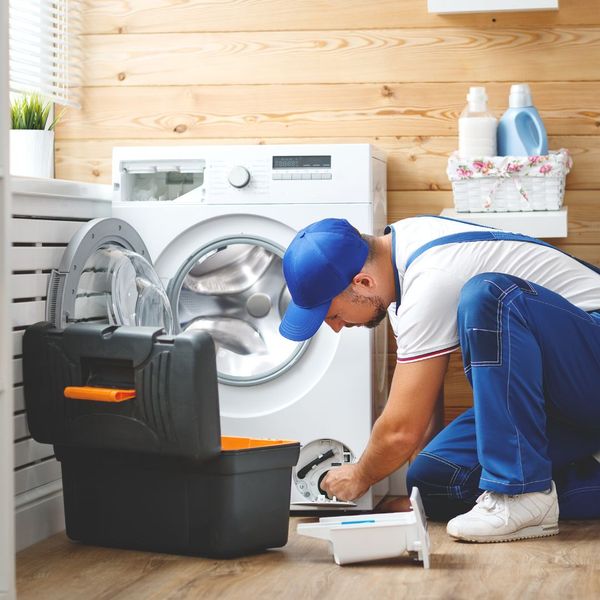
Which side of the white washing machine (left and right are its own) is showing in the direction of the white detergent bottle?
left

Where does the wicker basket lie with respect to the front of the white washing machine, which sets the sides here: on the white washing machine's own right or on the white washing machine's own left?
on the white washing machine's own left

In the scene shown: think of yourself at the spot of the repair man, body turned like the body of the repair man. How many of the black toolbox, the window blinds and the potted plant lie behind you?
0

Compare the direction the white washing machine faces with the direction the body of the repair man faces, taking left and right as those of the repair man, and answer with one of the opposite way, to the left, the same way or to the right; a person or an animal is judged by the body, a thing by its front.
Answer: to the left

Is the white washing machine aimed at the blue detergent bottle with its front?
no

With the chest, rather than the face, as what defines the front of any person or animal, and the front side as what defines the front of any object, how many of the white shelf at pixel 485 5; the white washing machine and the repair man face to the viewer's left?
1

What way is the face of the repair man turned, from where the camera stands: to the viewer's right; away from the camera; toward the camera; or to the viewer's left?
to the viewer's left

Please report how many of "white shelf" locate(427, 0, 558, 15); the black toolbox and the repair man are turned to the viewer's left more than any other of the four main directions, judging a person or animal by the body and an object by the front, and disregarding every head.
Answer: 1

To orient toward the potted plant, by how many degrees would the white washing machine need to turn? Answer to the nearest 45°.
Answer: approximately 90° to its right

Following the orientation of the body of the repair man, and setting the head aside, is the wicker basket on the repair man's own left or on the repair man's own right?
on the repair man's own right

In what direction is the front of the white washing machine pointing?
toward the camera

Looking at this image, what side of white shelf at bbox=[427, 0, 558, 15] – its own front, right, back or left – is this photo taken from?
front

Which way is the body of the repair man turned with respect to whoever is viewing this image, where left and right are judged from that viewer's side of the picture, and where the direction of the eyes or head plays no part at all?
facing to the left of the viewer

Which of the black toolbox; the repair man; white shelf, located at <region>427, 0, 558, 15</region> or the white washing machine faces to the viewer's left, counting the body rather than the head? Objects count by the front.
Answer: the repair man
